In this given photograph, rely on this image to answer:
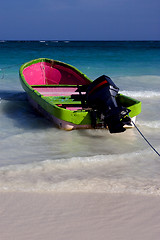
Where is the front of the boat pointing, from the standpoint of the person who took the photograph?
facing away from the viewer and to the left of the viewer
